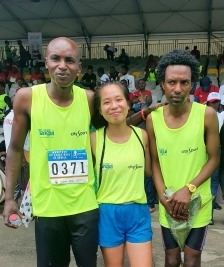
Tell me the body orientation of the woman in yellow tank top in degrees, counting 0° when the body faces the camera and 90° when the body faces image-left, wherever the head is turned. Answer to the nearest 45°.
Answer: approximately 0°

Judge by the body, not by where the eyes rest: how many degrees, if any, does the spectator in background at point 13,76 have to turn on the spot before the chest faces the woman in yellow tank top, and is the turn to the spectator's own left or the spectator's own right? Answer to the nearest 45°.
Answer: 0° — they already face them

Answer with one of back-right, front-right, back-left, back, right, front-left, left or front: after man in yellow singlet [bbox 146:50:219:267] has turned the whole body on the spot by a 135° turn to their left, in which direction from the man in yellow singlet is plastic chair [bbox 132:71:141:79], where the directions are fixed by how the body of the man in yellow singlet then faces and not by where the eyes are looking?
front-left

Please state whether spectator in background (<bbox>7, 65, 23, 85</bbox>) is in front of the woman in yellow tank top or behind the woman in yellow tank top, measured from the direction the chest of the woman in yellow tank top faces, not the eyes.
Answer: behind

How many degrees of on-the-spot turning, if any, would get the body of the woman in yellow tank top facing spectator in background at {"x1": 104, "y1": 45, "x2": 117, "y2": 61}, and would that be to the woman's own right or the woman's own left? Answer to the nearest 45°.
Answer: approximately 180°

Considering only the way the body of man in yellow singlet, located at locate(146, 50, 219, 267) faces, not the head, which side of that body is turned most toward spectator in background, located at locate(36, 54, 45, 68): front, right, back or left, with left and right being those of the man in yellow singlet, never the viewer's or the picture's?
back
